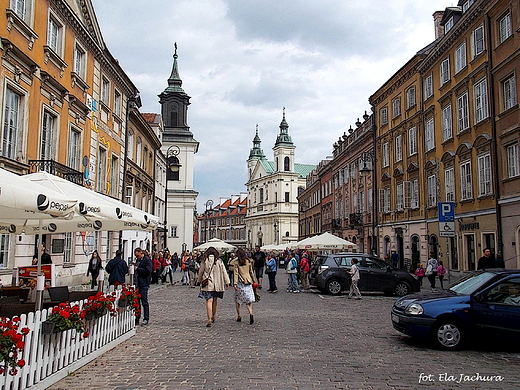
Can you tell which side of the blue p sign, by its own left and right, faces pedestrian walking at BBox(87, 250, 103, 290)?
right

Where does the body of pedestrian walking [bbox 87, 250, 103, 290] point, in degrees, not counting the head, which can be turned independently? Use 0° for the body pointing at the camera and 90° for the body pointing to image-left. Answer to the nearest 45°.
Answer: approximately 0°

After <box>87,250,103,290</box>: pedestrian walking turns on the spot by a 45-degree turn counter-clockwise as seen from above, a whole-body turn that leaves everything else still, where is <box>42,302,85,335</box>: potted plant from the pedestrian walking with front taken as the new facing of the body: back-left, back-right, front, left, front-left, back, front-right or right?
front-right

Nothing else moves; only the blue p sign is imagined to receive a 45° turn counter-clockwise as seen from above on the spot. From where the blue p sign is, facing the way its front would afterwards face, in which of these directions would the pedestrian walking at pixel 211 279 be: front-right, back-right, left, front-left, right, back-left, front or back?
right

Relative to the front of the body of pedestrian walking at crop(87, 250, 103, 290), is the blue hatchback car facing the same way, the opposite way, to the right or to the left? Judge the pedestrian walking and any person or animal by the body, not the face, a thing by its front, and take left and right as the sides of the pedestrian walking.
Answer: to the right
